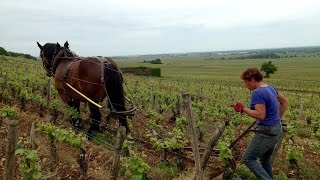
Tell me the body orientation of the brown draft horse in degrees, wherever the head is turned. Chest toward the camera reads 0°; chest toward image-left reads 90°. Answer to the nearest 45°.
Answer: approximately 135°

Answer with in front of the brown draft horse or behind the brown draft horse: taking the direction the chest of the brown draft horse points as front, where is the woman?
behind

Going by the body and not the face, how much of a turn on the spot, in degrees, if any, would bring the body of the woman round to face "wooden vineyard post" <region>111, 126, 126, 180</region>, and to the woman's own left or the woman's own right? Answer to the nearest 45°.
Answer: approximately 45° to the woman's own left

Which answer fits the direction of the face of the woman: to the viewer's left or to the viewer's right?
to the viewer's left

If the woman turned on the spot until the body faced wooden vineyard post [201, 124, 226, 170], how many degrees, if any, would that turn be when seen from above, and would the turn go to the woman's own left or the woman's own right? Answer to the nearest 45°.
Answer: approximately 45° to the woman's own left

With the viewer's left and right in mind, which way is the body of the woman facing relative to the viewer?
facing away from the viewer and to the left of the viewer

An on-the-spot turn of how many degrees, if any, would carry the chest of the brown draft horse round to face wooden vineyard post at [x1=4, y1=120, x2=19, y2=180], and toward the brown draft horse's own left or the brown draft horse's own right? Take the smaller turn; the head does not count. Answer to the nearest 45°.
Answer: approximately 135° to the brown draft horse's own left
